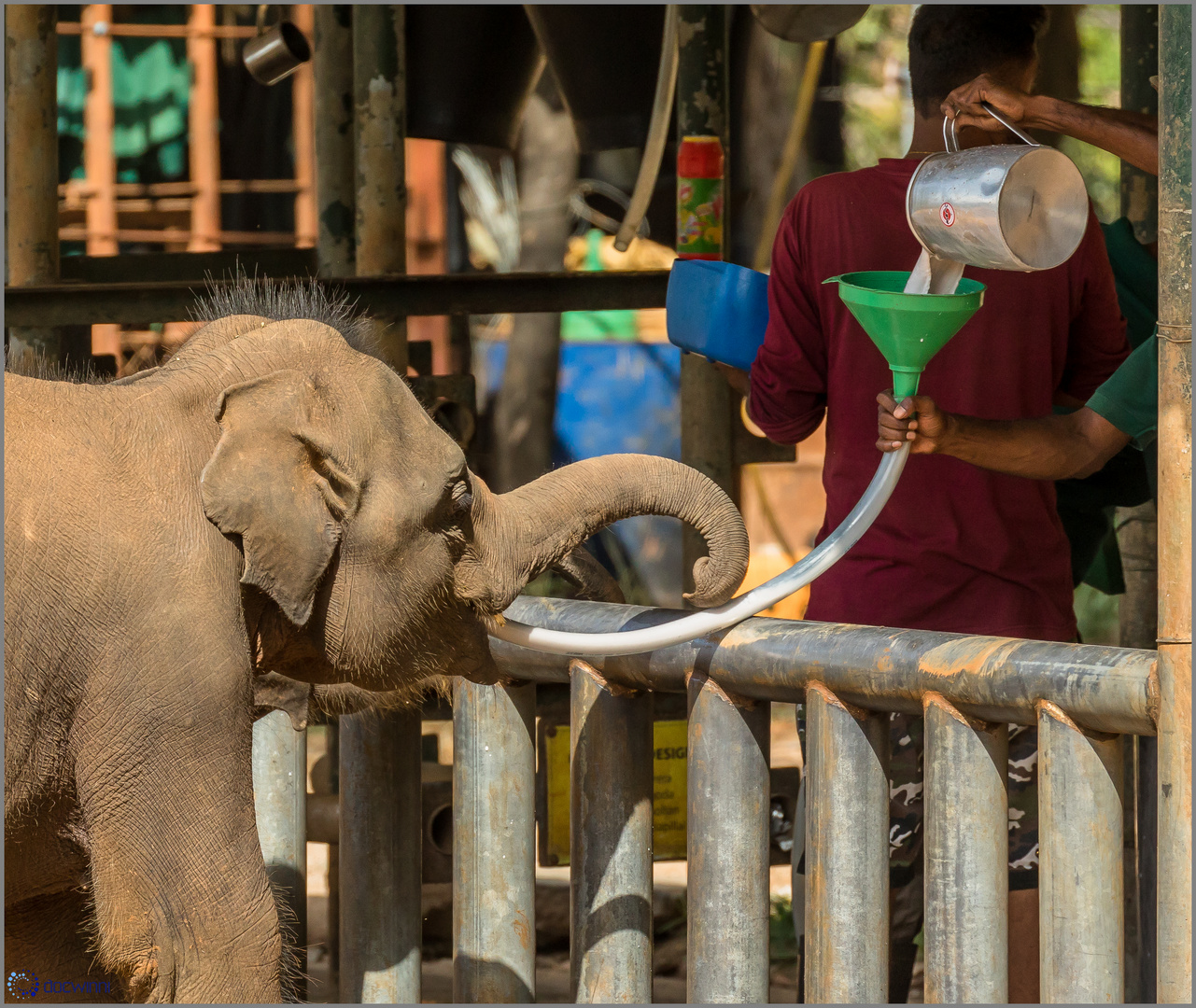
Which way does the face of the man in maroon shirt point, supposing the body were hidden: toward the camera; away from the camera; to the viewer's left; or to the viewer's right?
away from the camera

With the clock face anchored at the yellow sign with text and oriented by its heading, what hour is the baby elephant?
The baby elephant is roughly at 1 o'clock from the yellow sign with text.

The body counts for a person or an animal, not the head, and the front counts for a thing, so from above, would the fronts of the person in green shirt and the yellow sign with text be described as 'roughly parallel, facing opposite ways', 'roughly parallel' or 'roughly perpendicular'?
roughly perpendicular

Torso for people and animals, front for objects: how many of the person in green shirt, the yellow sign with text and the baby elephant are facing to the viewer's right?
1

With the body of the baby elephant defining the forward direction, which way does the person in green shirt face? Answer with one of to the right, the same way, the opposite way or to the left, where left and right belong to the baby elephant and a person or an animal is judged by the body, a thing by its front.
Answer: the opposite way

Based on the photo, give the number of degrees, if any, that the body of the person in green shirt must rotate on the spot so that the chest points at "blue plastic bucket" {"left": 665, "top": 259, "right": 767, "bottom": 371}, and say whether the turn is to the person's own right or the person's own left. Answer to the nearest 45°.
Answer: approximately 45° to the person's own right

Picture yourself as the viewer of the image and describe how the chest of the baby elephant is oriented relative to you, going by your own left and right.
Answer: facing to the right of the viewer

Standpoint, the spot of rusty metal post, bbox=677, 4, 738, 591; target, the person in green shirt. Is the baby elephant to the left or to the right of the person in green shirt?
right

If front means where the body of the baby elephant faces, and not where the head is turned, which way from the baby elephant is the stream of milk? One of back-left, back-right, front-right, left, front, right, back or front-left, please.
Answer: front

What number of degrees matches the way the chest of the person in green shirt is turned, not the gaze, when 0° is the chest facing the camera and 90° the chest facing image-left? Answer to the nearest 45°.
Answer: approximately 90°

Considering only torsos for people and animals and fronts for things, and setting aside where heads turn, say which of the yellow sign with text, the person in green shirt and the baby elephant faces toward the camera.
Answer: the yellow sign with text

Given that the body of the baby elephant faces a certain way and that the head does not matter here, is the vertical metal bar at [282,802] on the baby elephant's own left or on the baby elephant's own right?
on the baby elephant's own left

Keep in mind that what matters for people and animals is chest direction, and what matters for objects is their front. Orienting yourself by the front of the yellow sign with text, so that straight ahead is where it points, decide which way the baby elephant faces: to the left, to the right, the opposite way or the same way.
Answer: to the left

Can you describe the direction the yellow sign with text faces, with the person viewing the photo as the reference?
facing the viewer
